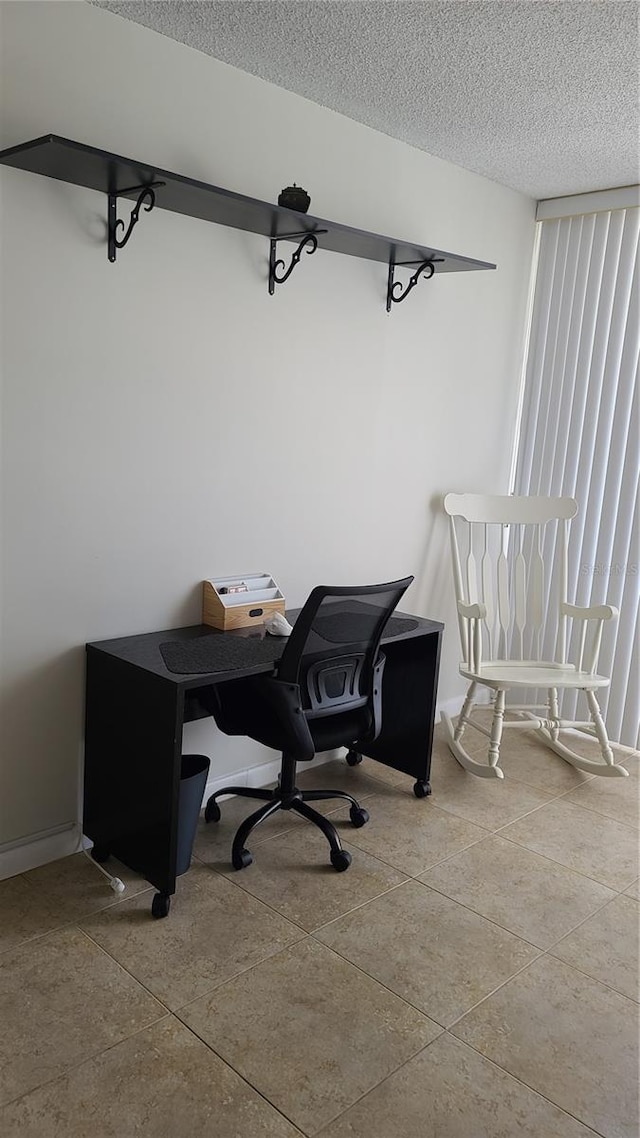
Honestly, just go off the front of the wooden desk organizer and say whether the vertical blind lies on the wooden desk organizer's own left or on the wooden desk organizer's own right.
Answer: on the wooden desk organizer's own left

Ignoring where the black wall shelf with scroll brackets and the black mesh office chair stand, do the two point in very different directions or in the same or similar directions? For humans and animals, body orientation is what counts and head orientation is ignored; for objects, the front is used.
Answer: very different directions

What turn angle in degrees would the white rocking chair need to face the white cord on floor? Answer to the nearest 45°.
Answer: approximately 90° to its right

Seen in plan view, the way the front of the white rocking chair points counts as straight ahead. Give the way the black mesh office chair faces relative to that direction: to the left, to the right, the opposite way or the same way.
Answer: the opposite way

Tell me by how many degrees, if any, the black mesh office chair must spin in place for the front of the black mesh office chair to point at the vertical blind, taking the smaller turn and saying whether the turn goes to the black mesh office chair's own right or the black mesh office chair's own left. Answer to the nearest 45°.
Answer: approximately 90° to the black mesh office chair's own right

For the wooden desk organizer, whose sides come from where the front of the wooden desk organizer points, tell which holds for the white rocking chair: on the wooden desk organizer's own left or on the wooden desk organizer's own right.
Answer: on the wooden desk organizer's own left

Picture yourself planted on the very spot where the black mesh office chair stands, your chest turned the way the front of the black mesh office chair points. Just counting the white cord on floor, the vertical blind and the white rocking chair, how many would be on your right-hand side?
2
